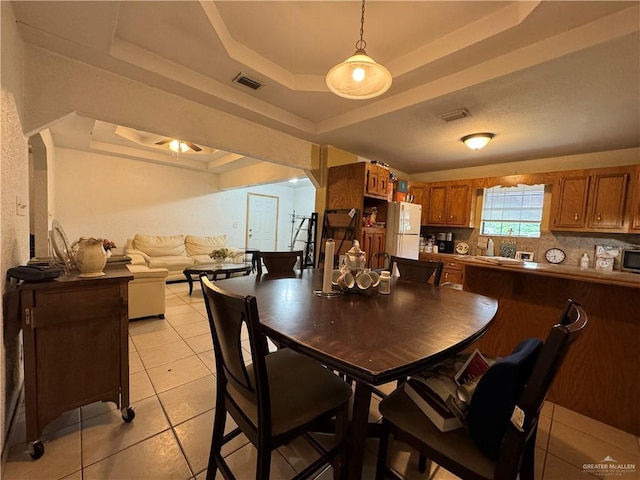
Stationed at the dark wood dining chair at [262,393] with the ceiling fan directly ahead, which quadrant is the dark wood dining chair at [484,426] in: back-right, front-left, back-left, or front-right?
back-right

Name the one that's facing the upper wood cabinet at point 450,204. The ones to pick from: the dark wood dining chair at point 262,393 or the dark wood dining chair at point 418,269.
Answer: the dark wood dining chair at point 262,393

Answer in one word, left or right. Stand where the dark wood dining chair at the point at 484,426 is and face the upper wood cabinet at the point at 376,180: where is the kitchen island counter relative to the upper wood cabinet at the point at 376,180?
right

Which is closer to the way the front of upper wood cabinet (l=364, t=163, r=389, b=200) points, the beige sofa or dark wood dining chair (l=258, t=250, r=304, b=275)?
the dark wood dining chair

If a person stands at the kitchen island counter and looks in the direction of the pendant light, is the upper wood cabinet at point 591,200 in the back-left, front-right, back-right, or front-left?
back-right

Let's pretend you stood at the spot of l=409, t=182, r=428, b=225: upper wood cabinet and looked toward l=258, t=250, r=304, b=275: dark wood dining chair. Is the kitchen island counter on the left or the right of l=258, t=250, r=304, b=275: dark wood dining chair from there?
left

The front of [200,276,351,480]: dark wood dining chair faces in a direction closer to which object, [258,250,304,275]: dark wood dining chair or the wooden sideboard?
the dark wood dining chair

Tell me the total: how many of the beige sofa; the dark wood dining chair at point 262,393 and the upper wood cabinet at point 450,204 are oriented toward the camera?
2

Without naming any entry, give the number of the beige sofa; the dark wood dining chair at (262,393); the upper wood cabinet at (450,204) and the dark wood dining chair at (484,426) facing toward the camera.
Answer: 2

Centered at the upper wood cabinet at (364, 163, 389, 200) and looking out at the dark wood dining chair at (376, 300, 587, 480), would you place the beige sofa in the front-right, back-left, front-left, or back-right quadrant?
back-right

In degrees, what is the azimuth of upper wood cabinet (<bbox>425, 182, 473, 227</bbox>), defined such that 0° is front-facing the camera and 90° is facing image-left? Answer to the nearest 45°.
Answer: approximately 0°

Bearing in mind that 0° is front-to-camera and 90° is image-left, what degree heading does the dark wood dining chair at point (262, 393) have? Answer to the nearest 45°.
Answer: approximately 225°

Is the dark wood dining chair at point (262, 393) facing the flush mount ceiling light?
yes

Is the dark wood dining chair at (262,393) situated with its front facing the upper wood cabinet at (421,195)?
yes
